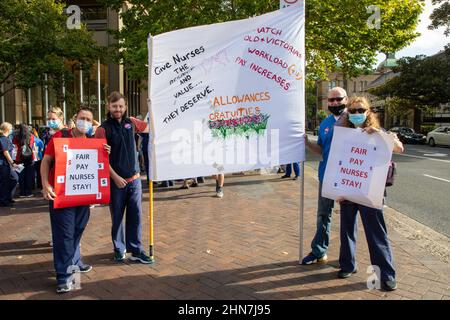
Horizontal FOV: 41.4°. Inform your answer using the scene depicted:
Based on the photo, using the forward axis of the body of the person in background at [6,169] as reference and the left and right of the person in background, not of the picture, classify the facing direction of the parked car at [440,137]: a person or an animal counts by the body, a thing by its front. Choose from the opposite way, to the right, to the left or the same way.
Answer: the opposite way

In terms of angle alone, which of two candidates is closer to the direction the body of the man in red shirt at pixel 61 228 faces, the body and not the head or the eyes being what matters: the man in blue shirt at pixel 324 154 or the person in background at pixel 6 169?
the man in blue shirt

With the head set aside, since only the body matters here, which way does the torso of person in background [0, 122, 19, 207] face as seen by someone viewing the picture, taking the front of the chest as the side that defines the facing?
to the viewer's right

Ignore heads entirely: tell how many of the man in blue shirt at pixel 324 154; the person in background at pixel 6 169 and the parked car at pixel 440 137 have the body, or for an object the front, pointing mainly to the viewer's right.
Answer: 1

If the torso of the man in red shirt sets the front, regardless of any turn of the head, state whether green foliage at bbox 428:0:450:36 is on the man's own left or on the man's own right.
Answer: on the man's own left

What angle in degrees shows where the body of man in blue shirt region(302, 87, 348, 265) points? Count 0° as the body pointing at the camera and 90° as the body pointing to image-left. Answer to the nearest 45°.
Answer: approximately 45°

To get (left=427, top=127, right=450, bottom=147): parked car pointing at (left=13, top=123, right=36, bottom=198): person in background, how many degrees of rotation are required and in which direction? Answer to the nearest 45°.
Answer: approximately 45° to its left

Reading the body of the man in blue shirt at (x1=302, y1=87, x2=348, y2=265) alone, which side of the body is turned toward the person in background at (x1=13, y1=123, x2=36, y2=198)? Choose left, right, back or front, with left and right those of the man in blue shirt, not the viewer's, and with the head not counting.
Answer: right

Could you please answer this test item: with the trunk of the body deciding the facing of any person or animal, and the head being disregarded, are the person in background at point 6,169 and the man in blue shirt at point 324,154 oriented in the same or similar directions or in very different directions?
very different directions
